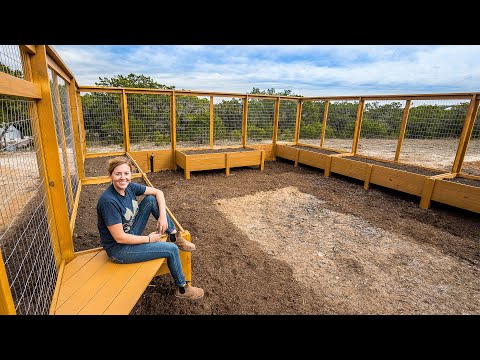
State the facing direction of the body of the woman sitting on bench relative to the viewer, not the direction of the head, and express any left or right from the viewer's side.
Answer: facing the viewer and to the right of the viewer

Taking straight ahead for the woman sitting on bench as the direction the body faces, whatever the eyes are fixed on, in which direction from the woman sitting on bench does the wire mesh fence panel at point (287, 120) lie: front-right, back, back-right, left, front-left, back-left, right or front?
left

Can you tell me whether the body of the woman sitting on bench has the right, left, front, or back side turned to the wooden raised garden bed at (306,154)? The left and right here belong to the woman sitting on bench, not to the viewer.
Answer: left

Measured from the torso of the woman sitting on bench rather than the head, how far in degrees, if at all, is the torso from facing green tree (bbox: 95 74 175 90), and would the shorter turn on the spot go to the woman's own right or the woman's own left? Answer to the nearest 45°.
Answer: approximately 135° to the woman's own left

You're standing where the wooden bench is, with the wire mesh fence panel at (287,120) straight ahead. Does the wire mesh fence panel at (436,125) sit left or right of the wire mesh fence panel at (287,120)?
right

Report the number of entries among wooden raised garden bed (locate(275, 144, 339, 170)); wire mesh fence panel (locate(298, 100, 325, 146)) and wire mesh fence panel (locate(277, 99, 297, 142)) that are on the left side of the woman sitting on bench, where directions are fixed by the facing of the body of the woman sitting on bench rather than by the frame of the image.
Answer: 3

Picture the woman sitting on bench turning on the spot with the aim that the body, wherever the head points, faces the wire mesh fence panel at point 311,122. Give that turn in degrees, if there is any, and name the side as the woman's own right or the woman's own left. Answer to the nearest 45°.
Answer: approximately 90° to the woman's own left

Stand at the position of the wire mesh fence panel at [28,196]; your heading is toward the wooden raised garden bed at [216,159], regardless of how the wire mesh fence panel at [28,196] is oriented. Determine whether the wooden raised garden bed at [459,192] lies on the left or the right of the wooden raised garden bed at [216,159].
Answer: right

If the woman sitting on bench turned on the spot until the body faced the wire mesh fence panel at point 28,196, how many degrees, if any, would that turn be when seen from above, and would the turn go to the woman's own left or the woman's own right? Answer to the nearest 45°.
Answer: approximately 135° to the woman's own right
